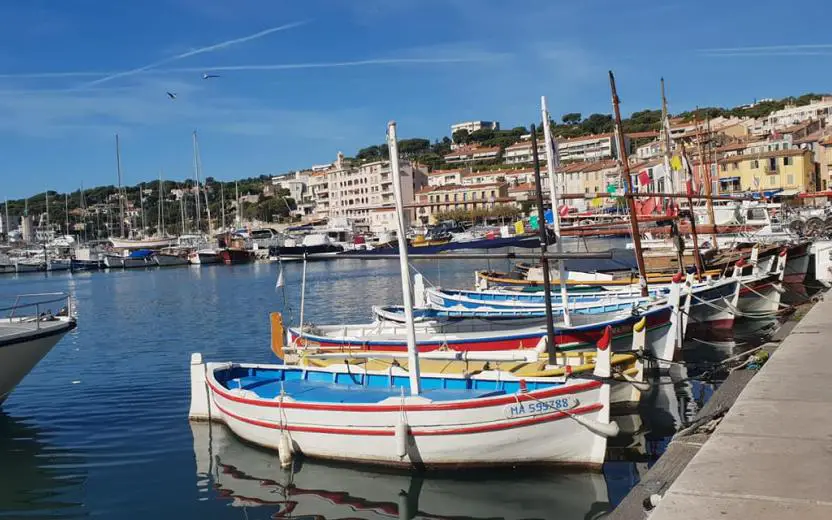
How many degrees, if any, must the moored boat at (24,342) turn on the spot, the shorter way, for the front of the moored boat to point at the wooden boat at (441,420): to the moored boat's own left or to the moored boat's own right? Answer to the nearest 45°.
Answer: approximately 45° to the moored boat's own right

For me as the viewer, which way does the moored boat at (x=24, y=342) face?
facing to the right of the viewer
